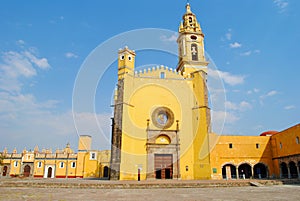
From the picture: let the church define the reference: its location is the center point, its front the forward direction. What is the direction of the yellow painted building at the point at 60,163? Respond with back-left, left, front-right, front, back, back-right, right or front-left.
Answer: back-right

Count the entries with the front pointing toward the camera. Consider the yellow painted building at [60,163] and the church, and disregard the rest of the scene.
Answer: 2

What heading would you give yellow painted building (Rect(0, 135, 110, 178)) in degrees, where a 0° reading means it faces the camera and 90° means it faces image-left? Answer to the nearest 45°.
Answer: approximately 0°

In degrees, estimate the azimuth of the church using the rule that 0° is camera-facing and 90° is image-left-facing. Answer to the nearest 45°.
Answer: approximately 0°

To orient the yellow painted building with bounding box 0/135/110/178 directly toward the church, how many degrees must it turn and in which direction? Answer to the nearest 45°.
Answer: approximately 45° to its left
